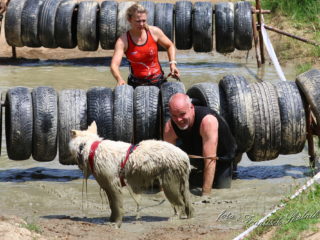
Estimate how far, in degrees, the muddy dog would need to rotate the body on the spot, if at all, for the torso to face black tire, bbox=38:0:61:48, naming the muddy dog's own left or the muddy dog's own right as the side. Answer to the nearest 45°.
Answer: approximately 90° to the muddy dog's own right

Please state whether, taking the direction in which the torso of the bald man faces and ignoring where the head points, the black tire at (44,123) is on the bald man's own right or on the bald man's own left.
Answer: on the bald man's own right

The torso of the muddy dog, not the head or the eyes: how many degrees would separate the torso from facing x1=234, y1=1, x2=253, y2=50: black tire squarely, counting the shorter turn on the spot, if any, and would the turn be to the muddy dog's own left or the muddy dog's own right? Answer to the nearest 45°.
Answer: approximately 90° to the muddy dog's own right

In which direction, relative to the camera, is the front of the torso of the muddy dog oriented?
to the viewer's left

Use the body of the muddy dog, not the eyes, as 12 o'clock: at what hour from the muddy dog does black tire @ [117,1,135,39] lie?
The black tire is roughly at 3 o'clock from the muddy dog.

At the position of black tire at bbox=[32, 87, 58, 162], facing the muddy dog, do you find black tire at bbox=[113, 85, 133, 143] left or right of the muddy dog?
left

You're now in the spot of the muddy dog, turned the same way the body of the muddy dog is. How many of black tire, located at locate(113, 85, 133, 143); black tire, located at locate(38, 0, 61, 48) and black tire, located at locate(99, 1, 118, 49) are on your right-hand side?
3

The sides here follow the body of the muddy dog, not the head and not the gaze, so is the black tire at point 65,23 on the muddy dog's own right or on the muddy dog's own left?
on the muddy dog's own right

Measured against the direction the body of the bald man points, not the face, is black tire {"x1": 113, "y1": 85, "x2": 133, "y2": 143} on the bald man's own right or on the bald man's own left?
on the bald man's own right

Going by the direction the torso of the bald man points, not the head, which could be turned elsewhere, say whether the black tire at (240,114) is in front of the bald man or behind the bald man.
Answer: behind

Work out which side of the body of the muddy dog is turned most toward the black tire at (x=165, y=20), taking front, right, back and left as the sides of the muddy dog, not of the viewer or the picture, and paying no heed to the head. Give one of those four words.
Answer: right
